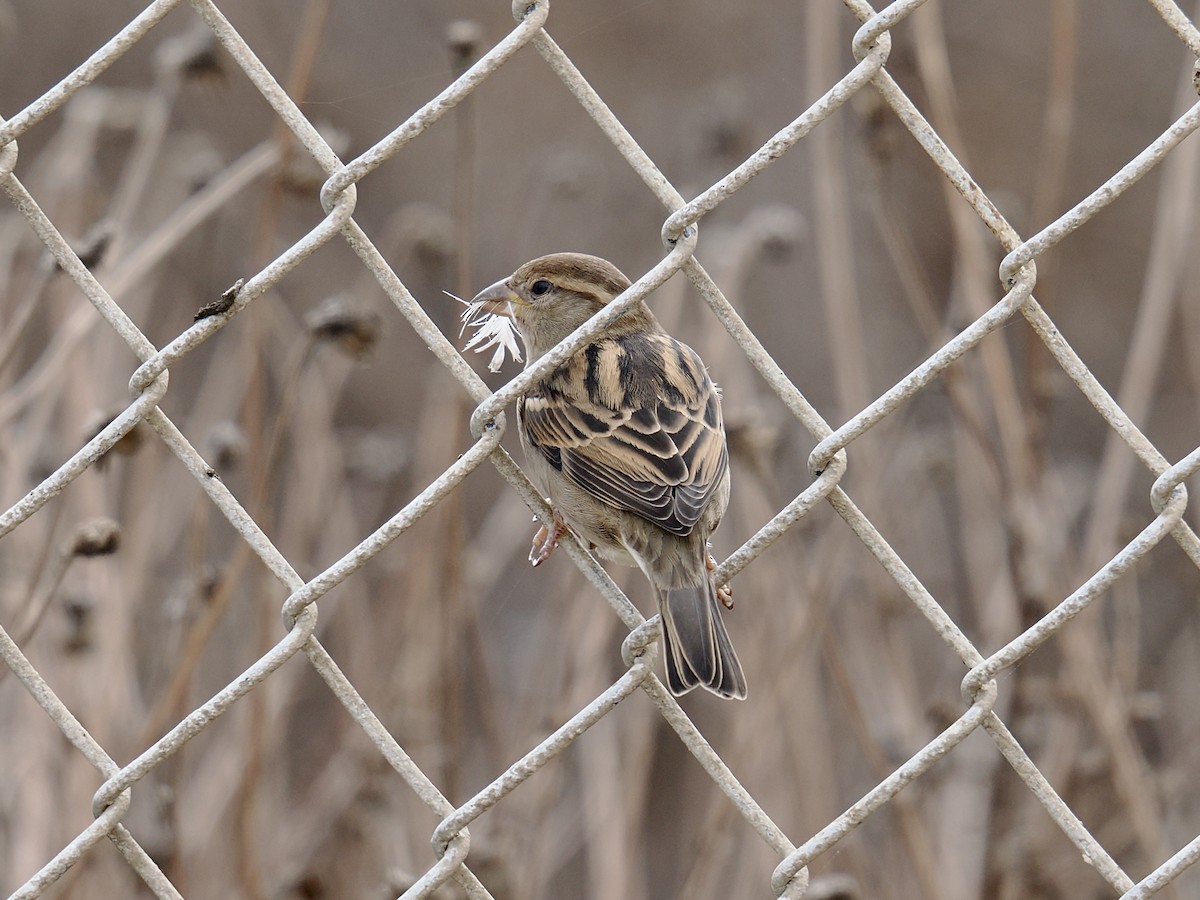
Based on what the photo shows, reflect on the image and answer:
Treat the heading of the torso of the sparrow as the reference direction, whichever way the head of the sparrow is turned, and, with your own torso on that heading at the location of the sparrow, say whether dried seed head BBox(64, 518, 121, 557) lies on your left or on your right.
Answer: on your left

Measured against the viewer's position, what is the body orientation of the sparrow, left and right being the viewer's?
facing away from the viewer and to the left of the viewer
